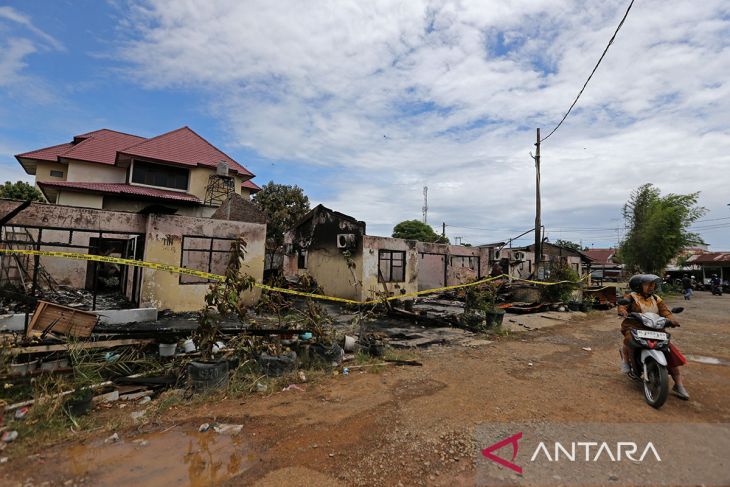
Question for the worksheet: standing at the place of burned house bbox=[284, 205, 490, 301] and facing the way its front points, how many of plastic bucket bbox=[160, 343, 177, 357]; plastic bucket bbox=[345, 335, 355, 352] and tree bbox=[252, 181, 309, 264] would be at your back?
1

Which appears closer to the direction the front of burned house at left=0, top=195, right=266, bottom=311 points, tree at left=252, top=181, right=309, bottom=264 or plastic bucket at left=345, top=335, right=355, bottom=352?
the plastic bucket

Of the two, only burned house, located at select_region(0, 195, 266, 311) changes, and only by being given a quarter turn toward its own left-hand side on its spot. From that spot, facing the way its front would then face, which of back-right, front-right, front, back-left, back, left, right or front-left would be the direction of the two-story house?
left

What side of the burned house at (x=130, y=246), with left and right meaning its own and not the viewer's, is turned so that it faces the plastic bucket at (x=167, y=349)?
front

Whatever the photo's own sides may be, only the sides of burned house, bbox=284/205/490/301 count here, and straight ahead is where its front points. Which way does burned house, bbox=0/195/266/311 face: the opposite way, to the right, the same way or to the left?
the same way

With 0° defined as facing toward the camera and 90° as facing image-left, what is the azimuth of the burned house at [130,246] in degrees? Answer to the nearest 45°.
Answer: approximately 0°

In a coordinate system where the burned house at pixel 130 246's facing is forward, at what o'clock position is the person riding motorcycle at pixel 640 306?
The person riding motorcycle is roughly at 11 o'clock from the burned house.

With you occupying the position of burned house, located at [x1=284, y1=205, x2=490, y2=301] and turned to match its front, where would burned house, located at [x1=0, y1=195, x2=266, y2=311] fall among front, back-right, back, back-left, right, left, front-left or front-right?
right

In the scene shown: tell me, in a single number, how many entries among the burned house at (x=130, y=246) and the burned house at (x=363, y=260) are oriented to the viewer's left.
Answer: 0

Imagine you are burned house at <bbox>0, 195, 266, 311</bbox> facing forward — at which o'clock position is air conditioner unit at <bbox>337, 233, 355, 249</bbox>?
The air conditioner unit is roughly at 9 o'clock from the burned house.

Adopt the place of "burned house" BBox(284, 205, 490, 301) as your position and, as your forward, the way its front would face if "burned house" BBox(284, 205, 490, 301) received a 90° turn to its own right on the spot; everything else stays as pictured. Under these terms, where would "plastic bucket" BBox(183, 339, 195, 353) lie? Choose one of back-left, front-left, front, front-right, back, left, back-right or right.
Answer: front-left

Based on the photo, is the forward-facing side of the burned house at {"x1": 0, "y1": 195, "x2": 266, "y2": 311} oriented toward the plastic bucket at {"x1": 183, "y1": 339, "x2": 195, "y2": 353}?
yes

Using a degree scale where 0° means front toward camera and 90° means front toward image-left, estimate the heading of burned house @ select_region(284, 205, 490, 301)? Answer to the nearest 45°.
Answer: approximately 315°

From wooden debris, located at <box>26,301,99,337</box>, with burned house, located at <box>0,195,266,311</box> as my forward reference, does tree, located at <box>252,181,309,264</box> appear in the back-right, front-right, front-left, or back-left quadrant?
front-right
